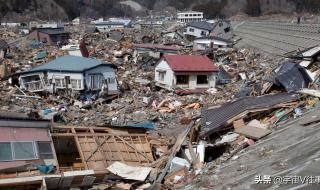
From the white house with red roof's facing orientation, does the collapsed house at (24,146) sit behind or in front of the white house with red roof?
in front

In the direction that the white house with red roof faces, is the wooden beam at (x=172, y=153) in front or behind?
in front

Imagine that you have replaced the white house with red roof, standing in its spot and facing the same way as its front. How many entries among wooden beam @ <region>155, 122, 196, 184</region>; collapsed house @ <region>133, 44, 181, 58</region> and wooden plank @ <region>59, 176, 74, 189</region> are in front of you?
2

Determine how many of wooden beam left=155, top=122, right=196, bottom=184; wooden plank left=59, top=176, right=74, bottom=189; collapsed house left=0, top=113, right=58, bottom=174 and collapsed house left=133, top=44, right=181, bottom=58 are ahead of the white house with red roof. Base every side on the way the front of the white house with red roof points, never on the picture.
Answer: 3

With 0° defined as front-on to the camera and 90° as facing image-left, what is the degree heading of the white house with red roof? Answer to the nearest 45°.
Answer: approximately 0°

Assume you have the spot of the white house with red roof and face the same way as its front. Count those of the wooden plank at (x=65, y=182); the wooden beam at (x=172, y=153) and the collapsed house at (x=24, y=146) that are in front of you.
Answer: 3

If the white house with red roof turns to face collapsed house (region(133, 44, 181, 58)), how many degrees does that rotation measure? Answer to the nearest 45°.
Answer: approximately 180°

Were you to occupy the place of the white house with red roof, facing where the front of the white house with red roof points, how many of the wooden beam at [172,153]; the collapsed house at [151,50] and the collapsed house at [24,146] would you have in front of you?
2

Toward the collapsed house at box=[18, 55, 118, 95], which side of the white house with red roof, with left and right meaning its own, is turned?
right

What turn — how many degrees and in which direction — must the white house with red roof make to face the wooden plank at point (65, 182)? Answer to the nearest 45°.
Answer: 0° — it already faces it

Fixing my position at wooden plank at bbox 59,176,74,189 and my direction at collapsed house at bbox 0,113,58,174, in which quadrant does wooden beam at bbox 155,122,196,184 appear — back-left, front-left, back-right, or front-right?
back-right

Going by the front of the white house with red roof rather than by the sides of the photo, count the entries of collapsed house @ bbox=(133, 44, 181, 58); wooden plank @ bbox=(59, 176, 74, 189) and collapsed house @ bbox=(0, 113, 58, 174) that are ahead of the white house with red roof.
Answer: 2
